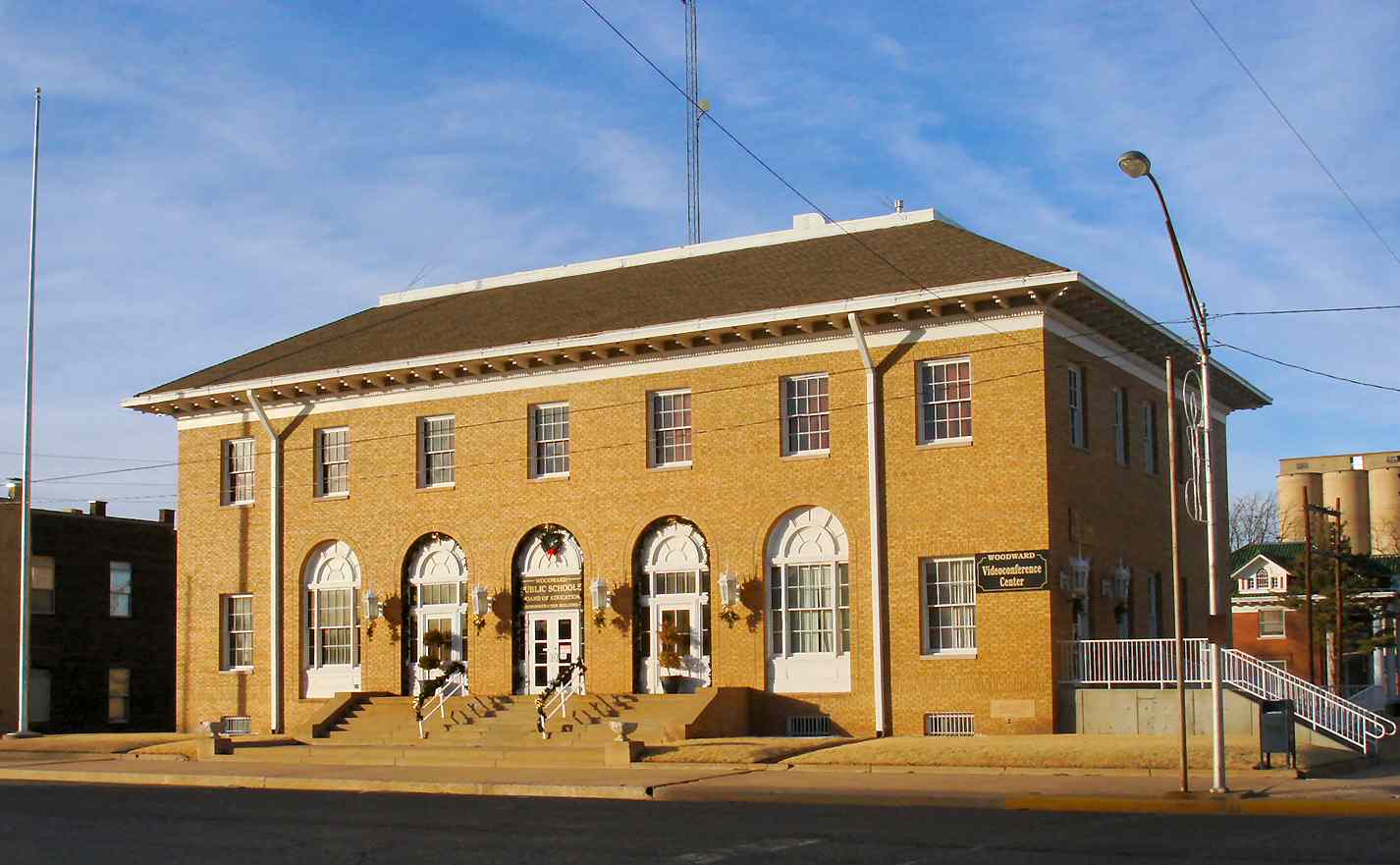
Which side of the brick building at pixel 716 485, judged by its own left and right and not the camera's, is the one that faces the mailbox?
left

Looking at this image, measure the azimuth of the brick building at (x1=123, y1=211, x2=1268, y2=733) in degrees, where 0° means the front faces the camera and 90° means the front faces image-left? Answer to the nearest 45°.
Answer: approximately 45°
